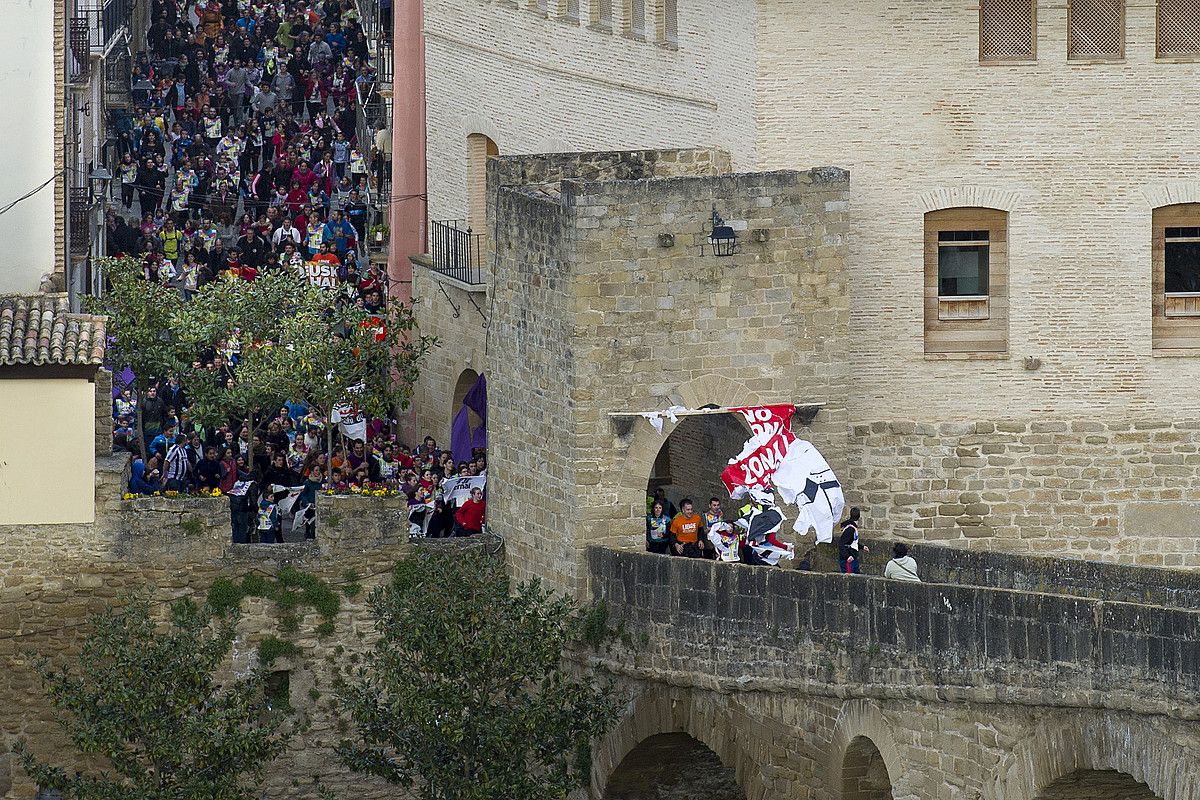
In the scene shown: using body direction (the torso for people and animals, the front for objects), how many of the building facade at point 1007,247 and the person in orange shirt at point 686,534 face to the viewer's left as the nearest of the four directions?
0

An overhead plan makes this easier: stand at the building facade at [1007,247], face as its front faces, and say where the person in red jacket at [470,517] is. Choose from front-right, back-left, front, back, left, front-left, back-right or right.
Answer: right

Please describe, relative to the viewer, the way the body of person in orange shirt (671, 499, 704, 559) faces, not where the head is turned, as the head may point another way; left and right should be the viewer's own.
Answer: facing the viewer and to the right of the viewer

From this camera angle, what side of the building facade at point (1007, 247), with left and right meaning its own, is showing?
front

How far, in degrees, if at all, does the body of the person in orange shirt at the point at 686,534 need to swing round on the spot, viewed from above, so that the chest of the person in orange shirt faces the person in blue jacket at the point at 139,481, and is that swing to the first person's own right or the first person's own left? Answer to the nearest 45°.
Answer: approximately 135° to the first person's own right

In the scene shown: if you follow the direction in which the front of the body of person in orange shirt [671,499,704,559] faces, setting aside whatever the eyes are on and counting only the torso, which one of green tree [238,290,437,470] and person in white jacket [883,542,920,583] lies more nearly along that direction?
the person in white jacket
